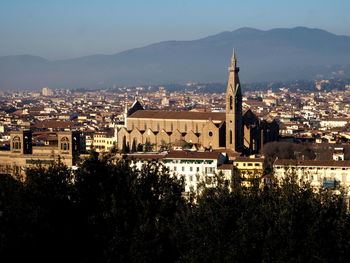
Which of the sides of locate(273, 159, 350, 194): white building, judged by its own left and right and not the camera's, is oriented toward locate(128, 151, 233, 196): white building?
right

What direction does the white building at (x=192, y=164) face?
toward the camera

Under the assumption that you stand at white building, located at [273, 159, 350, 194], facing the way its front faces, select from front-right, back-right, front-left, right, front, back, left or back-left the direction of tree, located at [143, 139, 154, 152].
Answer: back-right

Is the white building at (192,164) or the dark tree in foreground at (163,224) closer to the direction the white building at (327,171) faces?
the dark tree in foreground

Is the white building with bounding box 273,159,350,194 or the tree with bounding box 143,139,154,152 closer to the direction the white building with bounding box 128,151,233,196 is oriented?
the white building

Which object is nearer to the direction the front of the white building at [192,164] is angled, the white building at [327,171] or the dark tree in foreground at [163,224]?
the dark tree in foreground

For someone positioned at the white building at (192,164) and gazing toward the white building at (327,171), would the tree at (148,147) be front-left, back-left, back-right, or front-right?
back-left

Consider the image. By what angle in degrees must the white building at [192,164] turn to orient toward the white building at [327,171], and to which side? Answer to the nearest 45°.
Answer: approximately 90° to its left

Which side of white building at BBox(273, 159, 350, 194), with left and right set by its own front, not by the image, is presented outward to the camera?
front

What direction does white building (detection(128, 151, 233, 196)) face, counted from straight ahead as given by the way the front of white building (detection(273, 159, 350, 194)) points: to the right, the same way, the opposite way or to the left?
the same way

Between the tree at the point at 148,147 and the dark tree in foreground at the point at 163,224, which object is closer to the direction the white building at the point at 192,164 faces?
the dark tree in foreground

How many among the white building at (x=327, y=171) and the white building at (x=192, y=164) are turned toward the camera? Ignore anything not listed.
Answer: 2

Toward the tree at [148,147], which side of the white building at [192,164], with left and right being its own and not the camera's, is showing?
back

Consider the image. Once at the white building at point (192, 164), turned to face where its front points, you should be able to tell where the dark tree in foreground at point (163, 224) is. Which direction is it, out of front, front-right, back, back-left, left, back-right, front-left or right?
front
